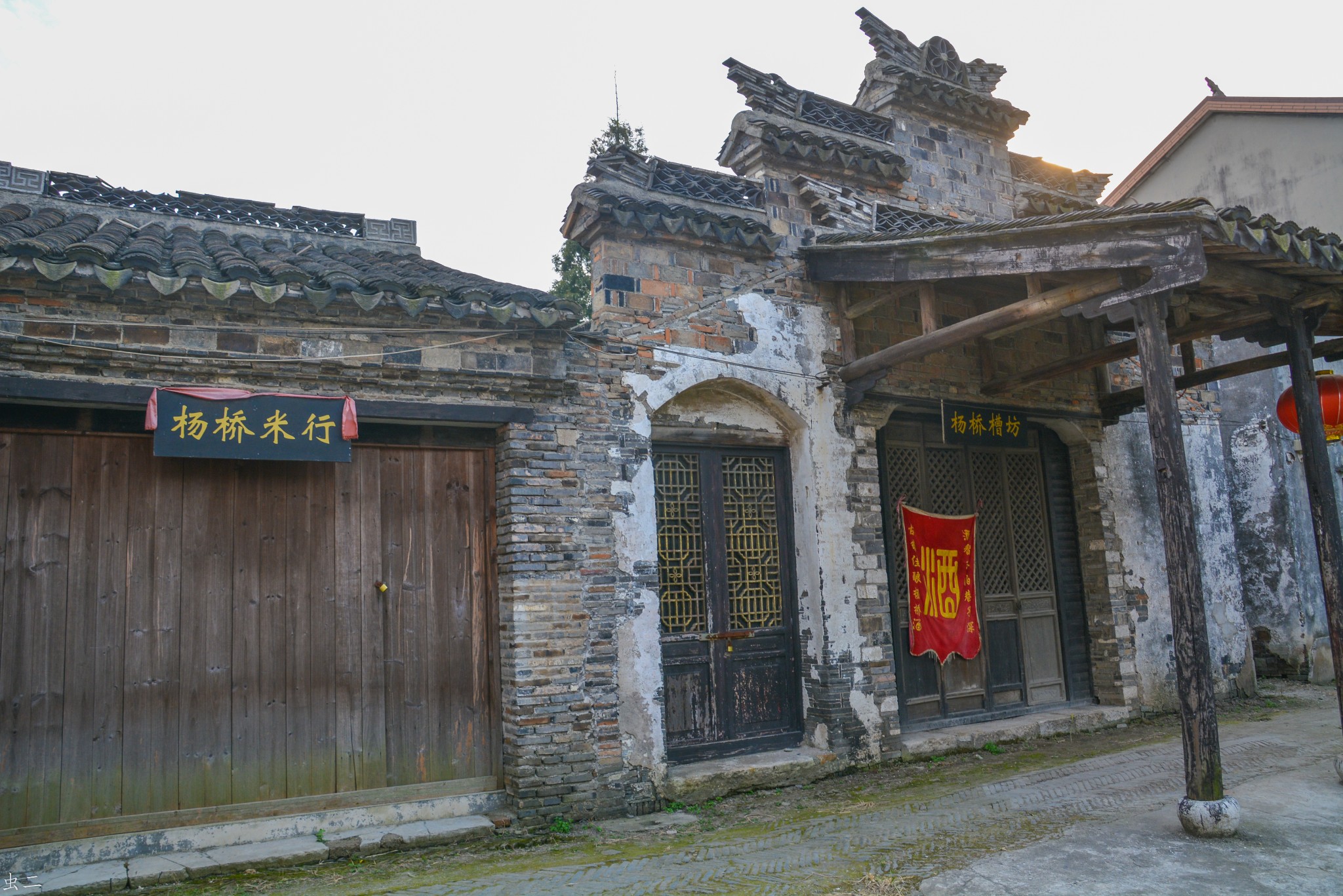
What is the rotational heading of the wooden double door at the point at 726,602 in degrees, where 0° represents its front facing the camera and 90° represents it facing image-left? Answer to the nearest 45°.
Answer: approximately 315°

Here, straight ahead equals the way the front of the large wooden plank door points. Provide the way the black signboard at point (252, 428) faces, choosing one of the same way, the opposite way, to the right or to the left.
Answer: the same way

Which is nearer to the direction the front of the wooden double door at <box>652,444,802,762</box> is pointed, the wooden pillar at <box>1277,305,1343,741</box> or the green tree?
the wooden pillar

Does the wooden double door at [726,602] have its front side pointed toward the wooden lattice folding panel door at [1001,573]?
no

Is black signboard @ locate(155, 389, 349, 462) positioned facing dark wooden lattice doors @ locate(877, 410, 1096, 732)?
no

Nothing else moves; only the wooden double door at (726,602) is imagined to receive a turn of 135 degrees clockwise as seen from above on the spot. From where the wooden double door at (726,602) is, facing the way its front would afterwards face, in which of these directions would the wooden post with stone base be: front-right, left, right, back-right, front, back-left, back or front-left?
back-left

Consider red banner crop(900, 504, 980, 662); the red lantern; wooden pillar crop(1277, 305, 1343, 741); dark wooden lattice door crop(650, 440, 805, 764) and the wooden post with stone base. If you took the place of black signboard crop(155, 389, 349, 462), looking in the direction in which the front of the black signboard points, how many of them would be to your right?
0

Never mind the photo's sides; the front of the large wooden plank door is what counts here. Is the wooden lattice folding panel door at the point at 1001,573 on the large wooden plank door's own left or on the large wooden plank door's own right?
on the large wooden plank door's own left

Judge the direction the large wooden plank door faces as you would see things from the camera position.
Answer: facing the viewer

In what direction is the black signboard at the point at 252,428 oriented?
toward the camera

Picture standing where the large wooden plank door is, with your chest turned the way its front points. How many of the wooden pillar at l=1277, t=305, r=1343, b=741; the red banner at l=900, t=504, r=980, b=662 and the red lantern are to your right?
0

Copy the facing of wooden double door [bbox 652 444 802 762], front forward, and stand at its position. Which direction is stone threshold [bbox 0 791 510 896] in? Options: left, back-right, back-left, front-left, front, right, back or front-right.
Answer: right

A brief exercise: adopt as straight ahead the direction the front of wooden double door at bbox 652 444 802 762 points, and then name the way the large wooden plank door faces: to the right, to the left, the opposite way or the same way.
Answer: the same way

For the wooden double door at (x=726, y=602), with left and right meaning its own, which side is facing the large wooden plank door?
right
